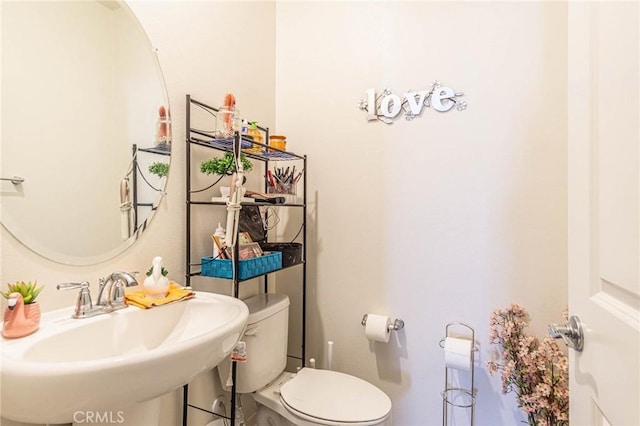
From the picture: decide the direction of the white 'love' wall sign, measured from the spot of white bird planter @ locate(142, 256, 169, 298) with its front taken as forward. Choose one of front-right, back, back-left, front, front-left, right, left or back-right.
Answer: left

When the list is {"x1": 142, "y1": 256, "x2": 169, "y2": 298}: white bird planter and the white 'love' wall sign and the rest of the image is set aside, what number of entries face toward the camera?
2

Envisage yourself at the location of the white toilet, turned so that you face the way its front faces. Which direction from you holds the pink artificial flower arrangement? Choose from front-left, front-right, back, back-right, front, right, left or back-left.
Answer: front-left

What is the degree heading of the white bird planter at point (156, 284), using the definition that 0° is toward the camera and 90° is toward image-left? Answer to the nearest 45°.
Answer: approximately 0°

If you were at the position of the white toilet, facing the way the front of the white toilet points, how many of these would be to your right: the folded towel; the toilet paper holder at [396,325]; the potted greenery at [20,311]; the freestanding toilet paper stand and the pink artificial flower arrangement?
2

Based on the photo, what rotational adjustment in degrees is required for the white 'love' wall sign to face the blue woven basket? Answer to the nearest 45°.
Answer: approximately 45° to its right

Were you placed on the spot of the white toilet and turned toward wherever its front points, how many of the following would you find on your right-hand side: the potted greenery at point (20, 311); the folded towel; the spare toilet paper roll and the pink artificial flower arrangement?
2

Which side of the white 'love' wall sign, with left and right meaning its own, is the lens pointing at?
front

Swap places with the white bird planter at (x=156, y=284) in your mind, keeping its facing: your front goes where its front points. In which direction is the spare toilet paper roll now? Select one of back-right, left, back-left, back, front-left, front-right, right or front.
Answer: left

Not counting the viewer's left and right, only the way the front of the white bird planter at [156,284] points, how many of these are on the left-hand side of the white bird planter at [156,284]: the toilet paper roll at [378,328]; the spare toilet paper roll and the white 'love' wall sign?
3

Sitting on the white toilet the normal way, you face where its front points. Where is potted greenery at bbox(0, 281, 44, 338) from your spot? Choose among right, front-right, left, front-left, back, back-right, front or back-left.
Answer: right

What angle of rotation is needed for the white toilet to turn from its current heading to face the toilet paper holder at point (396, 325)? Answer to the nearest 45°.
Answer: approximately 45° to its left

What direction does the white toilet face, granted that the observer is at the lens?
facing the viewer and to the right of the viewer

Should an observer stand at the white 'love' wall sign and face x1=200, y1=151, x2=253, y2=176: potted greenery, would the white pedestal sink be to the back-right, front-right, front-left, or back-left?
front-left
